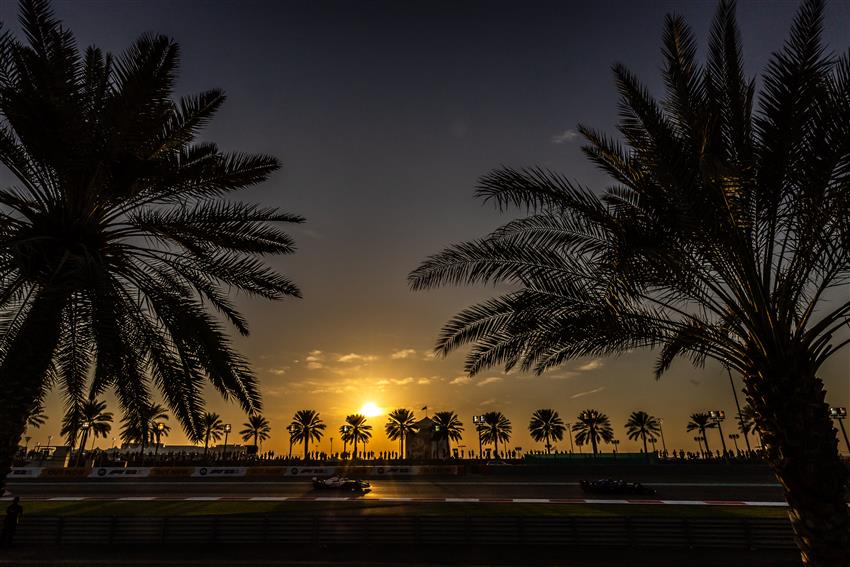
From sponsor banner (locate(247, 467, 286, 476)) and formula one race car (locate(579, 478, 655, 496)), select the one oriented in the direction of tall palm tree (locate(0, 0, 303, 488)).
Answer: the sponsor banner

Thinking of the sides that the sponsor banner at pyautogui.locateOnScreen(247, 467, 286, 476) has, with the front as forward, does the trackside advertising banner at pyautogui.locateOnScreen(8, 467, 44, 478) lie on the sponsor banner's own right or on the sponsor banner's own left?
on the sponsor banner's own right

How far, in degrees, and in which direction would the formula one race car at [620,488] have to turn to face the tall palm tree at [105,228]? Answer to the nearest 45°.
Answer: approximately 90° to its right

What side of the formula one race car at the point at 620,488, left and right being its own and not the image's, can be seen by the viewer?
right

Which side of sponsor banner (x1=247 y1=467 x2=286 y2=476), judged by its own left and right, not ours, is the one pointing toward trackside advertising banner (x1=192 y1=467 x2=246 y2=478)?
right

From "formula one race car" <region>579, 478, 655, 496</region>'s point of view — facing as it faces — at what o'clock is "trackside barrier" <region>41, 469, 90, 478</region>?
The trackside barrier is roughly at 6 o'clock from the formula one race car.

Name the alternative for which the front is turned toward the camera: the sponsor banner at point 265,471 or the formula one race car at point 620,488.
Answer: the sponsor banner

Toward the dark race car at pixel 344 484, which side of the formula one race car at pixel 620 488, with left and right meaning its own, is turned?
back

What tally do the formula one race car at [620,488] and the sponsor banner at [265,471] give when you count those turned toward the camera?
1

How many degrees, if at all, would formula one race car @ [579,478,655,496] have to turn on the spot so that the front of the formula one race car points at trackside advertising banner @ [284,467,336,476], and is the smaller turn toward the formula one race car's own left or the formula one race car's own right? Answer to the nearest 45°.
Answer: approximately 180°

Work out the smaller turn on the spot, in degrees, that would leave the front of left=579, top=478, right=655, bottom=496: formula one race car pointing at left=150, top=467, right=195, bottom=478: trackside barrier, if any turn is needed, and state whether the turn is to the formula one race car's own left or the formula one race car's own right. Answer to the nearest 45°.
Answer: approximately 180°

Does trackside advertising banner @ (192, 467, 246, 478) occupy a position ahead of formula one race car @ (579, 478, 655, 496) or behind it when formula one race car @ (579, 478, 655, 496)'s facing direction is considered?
behind

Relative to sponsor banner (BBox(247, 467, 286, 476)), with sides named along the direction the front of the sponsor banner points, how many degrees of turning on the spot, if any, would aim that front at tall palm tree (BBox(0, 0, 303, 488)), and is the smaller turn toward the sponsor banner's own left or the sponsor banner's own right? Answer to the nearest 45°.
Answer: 0° — it already faces it

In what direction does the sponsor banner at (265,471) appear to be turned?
toward the camera

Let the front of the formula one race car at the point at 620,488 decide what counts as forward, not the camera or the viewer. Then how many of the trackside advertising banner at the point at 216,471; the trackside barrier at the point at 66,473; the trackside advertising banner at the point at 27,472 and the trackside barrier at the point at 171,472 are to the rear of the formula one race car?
4

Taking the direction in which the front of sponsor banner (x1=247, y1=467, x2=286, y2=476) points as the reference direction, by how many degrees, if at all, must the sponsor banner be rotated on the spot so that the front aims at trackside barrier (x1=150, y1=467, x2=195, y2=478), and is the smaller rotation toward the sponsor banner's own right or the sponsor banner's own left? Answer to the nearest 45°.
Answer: approximately 90° to the sponsor banner's own right
